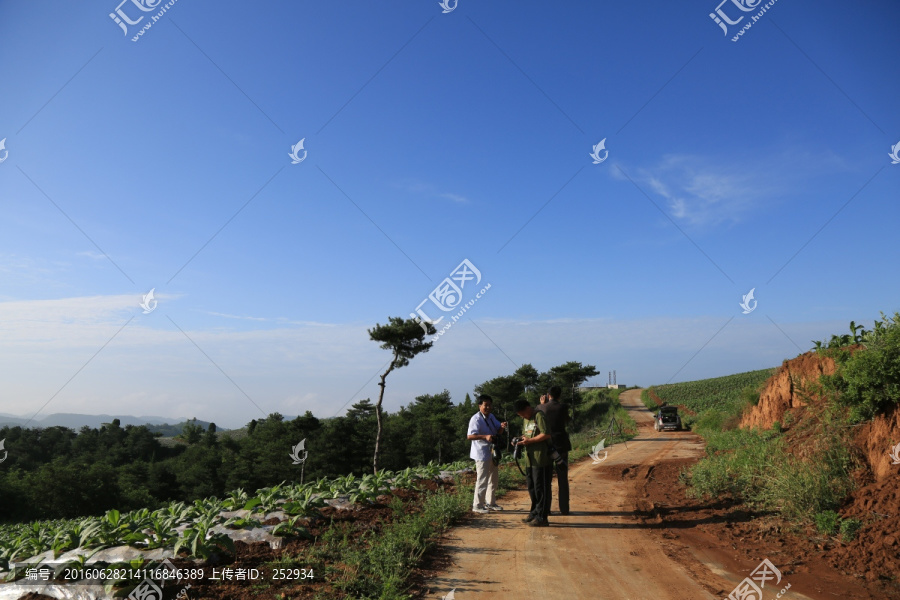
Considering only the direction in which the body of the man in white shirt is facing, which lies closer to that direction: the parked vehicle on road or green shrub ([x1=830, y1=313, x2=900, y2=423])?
the green shrub

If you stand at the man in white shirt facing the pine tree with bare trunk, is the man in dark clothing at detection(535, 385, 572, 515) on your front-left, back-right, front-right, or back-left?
back-right

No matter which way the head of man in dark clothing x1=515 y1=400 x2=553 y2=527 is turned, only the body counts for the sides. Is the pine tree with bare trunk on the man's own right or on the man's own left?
on the man's own right

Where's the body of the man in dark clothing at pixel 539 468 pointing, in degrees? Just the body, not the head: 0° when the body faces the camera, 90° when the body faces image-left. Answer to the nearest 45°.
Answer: approximately 45°
